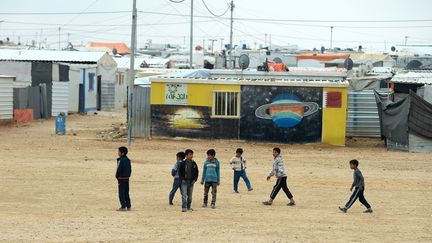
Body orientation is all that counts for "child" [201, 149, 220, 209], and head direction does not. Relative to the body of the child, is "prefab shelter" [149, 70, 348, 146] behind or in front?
behind

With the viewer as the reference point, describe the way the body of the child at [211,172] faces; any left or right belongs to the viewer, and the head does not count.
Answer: facing the viewer

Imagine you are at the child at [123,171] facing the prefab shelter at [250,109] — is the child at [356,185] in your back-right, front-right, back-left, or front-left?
front-right

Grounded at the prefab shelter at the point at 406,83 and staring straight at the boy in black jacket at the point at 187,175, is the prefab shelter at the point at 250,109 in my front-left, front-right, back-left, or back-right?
front-right

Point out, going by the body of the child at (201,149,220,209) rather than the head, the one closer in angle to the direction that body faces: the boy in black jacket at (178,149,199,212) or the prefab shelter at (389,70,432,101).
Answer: the boy in black jacket
